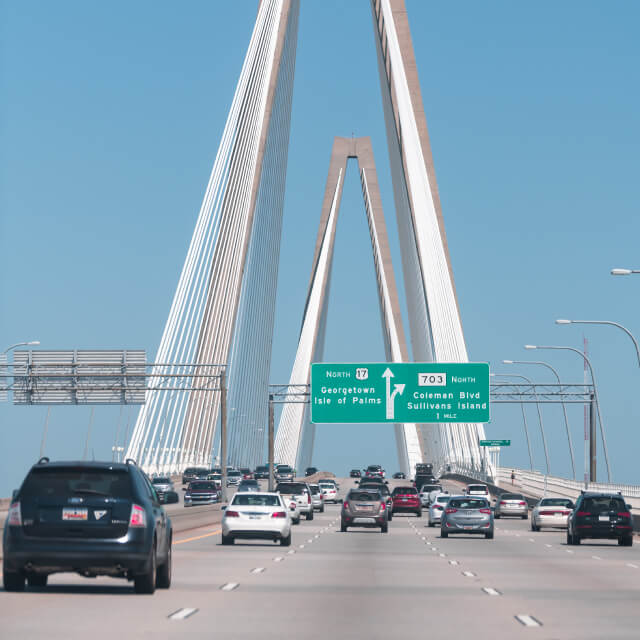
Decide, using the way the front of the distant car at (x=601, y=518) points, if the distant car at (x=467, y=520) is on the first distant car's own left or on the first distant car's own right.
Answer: on the first distant car's own left

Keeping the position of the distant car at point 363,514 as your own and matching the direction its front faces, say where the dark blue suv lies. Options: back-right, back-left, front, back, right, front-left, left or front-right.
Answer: back

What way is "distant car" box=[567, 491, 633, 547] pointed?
away from the camera

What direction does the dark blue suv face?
away from the camera

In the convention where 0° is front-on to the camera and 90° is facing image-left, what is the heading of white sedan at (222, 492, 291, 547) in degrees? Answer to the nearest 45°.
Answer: approximately 180°

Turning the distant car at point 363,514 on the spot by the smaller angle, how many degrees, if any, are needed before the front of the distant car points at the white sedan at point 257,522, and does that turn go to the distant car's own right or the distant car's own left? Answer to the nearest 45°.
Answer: approximately 180°

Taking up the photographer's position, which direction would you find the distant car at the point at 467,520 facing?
facing away from the viewer

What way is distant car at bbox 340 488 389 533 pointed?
away from the camera
